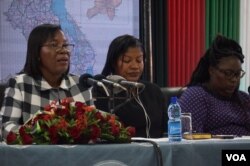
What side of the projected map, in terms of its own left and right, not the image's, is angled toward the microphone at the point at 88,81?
front

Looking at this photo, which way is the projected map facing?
toward the camera

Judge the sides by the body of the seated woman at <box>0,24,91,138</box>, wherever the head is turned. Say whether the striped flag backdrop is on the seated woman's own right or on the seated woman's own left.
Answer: on the seated woman's own left

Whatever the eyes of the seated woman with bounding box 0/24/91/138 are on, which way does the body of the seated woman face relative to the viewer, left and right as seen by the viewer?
facing the viewer and to the right of the viewer

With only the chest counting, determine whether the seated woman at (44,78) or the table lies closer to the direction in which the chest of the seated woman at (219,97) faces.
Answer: the table

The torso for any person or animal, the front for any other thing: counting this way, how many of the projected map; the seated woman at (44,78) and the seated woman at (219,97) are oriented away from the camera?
0

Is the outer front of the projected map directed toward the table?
yes

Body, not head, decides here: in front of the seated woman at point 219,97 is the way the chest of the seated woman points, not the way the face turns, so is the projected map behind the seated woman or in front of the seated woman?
behind

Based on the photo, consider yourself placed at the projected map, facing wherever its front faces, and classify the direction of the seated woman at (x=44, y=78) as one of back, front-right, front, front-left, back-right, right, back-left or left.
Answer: front

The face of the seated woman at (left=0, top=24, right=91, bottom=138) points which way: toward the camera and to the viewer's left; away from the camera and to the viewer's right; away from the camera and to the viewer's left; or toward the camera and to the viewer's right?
toward the camera and to the viewer's right

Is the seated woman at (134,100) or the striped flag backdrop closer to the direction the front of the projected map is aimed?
the seated woman

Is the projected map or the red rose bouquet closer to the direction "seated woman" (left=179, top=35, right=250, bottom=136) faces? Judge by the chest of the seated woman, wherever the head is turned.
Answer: the red rose bouquet

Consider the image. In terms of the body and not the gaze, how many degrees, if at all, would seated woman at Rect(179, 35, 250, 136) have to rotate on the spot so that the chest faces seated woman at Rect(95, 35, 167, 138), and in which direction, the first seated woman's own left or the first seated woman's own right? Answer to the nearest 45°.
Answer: approximately 135° to the first seated woman's own right
